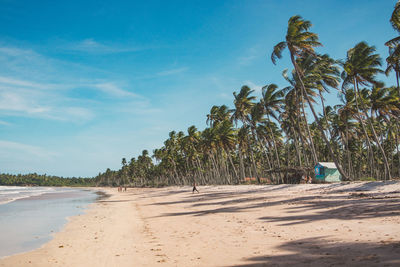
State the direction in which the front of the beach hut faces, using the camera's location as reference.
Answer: facing the viewer and to the left of the viewer

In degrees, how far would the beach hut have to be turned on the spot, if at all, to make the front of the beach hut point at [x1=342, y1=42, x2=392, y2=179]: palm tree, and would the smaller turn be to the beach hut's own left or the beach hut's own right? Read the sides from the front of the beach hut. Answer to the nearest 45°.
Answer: approximately 90° to the beach hut's own left
